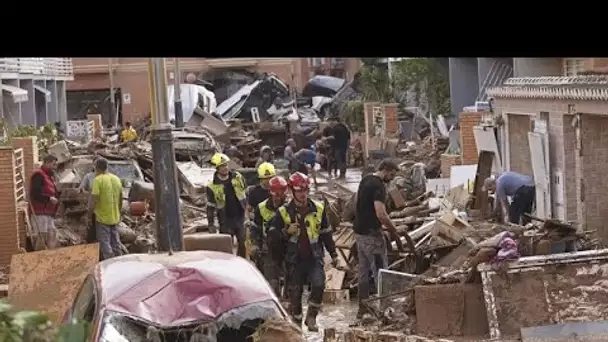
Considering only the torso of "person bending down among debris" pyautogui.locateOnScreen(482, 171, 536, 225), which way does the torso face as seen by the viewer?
to the viewer's left

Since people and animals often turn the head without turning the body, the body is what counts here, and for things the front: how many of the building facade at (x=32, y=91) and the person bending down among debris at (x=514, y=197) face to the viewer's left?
1

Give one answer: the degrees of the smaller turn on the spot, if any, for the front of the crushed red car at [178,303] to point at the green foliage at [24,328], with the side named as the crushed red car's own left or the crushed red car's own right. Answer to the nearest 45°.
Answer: approximately 45° to the crushed red car's own right

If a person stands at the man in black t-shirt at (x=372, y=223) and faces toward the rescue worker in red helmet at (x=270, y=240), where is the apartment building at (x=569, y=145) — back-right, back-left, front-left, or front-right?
back-right

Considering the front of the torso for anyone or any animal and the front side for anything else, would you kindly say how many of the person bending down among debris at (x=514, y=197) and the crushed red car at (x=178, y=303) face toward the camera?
1

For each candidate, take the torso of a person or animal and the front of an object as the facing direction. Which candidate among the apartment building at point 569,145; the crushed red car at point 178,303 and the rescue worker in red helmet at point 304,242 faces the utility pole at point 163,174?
the apartment building

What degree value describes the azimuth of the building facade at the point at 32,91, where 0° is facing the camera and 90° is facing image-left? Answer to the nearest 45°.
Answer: approximately 315°

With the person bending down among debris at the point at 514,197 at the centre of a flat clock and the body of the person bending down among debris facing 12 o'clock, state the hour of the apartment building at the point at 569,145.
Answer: The apartment building is roughly at 5 o'clock from the person bending down among debris.
